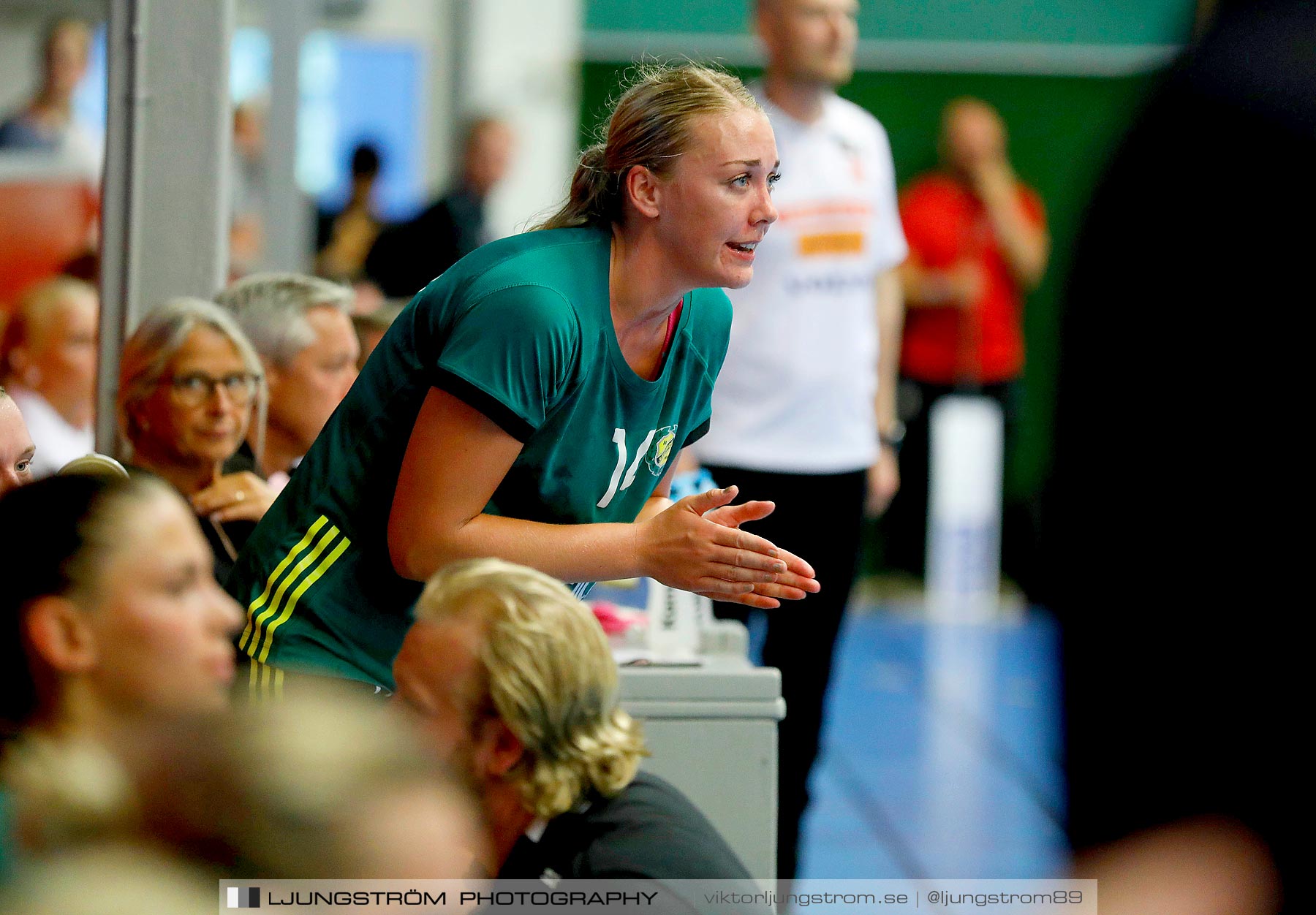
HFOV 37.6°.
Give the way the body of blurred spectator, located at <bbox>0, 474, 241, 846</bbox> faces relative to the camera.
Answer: to the viewer's right

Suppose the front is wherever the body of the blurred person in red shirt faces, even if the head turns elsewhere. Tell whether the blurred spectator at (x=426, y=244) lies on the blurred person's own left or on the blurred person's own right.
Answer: on the blurred person's own right

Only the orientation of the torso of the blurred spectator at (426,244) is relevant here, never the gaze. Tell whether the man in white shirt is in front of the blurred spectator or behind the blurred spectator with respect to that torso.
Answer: in front

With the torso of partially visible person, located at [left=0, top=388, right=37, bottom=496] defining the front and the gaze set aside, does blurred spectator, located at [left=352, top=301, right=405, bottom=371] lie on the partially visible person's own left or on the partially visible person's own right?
on the partially visible person's own left

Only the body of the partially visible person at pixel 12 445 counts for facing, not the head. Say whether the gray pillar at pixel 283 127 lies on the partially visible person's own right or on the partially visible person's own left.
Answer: on the partially visible person's own left

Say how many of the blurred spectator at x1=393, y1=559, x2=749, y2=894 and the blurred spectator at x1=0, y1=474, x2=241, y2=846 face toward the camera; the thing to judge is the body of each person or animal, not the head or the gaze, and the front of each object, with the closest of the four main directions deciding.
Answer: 0

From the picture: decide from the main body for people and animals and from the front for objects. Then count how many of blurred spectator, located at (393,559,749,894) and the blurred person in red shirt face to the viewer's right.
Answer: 0

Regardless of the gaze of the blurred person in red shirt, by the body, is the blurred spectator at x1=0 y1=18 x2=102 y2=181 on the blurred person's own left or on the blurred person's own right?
on the blurred person's own right

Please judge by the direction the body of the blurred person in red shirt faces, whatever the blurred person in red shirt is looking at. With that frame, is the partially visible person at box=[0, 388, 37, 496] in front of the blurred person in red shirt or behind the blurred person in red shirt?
in front

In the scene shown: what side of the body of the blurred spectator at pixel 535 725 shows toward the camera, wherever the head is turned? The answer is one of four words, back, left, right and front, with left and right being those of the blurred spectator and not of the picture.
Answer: left

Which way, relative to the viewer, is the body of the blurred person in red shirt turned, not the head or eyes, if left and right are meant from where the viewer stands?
facing the viewer

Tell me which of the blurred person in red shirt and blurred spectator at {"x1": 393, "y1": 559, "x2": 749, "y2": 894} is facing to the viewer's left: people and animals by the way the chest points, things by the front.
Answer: the blurred spectator

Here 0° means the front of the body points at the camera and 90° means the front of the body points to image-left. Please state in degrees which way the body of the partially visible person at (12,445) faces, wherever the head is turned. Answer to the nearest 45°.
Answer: approximately 315°

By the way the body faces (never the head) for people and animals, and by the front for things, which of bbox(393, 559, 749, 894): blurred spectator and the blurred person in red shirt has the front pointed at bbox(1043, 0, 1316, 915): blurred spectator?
the blurred person in red shirt

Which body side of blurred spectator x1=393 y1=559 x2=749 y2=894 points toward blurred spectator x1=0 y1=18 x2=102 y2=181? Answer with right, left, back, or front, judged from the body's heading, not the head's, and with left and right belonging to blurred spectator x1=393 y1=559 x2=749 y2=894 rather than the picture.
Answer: right
